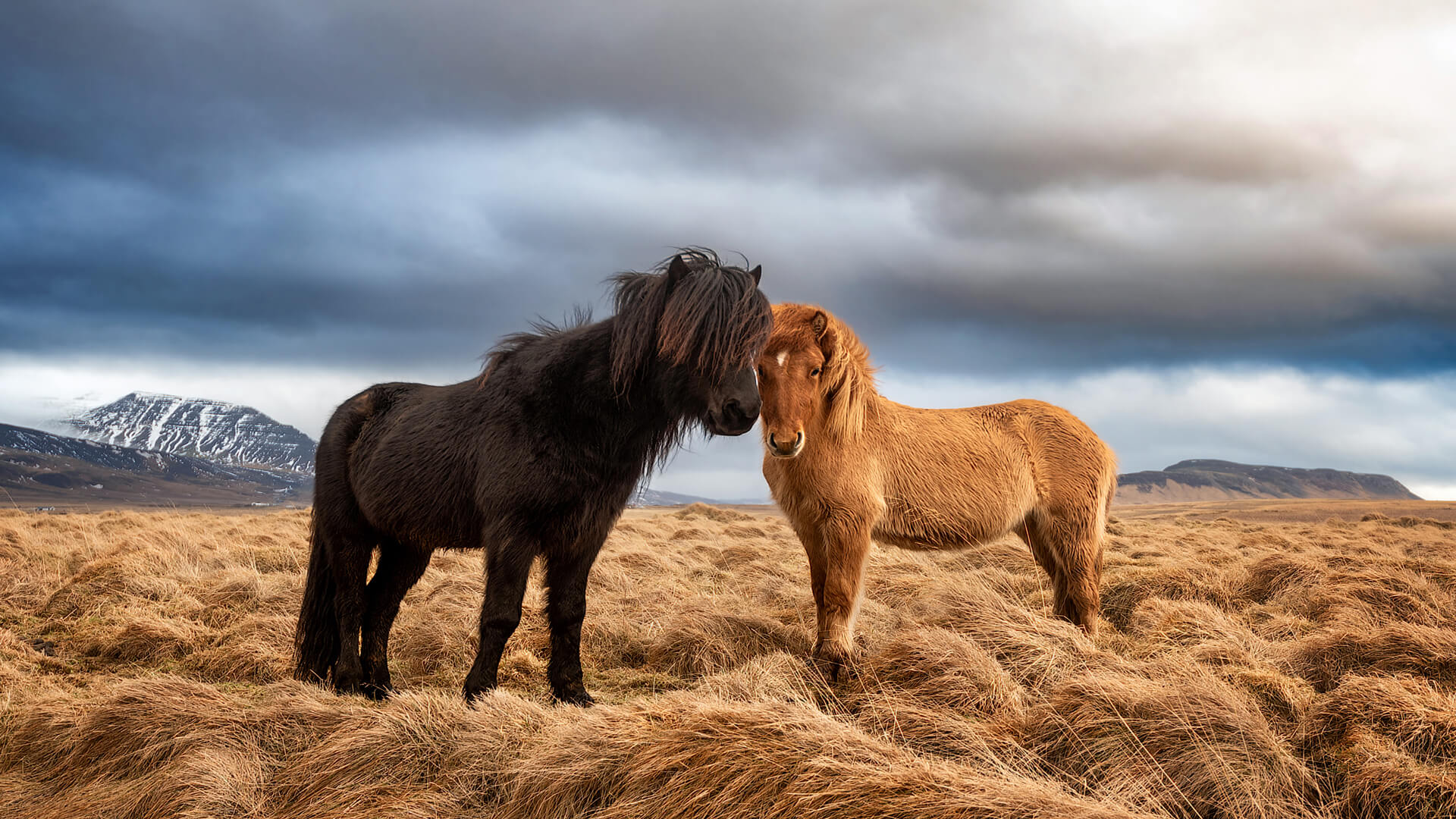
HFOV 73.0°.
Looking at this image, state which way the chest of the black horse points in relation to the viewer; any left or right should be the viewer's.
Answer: facing the viewer and to the right of the viewer
